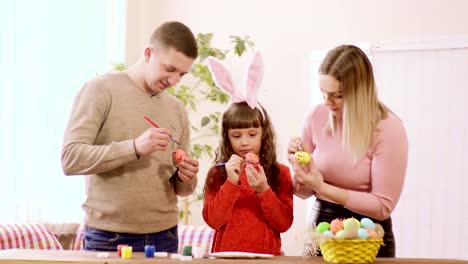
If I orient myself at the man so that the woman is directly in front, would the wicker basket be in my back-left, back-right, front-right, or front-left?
front-right

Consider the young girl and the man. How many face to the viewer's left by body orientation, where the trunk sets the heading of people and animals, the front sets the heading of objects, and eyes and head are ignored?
0

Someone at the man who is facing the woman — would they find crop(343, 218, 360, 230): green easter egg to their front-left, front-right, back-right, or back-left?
front-right

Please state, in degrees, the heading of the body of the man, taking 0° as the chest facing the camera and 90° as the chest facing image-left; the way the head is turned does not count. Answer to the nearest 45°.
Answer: approximately 315°

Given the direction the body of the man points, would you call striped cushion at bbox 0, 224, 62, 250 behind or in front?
behind

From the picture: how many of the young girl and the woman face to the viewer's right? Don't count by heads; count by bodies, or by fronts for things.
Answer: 0

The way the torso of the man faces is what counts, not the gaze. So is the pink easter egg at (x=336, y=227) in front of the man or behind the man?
in front

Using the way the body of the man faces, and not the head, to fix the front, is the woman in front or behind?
in front

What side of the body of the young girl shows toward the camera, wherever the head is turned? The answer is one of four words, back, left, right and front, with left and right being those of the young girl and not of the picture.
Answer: front

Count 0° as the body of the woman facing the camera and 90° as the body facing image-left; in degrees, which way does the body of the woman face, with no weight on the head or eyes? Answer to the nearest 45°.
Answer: approximately 45°

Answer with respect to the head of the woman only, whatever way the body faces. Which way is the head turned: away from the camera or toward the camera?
toward the camera
